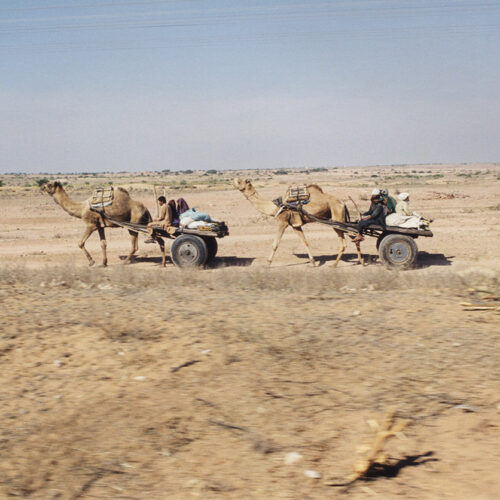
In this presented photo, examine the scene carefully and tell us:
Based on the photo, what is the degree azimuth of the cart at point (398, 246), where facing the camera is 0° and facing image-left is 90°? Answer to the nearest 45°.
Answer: approximately 90°

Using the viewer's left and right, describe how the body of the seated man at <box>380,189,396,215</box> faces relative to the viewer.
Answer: facing to the left of the viewer

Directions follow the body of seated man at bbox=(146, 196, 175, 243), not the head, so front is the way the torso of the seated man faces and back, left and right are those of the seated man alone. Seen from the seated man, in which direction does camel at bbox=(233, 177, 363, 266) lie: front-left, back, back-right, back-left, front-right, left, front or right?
back

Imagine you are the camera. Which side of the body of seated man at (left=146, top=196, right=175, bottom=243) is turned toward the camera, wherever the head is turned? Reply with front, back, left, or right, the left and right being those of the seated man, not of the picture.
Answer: left

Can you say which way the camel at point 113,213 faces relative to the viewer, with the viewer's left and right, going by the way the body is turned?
facing to the left of the viewer

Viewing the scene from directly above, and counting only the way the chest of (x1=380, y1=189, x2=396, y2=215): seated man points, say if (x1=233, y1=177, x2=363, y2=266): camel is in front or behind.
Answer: in front

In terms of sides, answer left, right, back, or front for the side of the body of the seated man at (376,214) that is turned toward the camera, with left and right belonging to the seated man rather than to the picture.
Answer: left

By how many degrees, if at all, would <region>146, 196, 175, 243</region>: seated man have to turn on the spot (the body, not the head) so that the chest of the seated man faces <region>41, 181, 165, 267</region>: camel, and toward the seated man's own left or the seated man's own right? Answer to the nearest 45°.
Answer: approximately 45° to the seated man's own right

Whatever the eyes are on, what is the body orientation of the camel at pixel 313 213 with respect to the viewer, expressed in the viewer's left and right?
facing to the left of the viewer

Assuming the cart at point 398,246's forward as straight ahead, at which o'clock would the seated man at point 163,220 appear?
The seated man is roughly at 12 o'clock from the cart.
